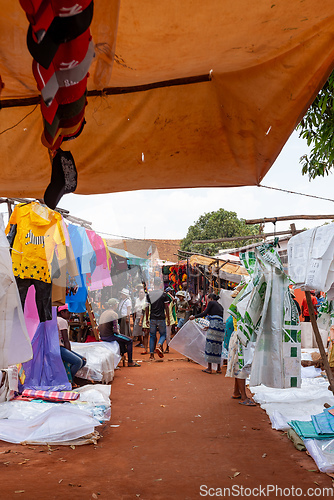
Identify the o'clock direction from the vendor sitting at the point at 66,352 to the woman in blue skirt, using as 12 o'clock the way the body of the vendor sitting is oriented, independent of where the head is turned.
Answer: The woman in blue skirt is roughly at 11 o'clock from the vendor sitting.

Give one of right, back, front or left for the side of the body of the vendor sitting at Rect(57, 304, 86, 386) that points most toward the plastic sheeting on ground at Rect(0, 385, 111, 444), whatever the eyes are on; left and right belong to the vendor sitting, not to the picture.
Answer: right

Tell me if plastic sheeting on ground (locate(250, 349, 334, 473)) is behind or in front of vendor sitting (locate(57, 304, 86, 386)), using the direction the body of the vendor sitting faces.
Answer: in front

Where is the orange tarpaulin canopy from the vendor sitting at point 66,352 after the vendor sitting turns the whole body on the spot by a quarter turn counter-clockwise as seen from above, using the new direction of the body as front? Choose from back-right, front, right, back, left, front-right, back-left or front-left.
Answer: back

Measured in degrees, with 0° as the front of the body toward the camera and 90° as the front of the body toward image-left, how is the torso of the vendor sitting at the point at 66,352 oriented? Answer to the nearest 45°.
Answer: approximately 270°
